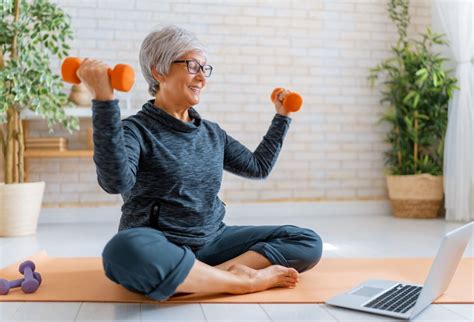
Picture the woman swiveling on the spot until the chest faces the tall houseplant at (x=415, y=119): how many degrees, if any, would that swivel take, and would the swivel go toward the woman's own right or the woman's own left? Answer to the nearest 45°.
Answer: approximately 90° to the woman's own left

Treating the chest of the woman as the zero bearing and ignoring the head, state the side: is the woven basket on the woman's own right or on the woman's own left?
on the woman's own left

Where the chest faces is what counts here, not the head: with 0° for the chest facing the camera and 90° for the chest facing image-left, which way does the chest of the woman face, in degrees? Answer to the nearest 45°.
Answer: approximately 315°

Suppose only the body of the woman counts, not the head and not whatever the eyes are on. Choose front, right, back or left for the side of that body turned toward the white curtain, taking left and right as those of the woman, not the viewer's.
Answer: left
